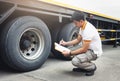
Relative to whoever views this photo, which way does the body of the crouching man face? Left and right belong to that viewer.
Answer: facing to the left of the viewer

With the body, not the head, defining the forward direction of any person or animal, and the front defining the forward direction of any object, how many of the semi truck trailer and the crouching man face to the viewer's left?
1

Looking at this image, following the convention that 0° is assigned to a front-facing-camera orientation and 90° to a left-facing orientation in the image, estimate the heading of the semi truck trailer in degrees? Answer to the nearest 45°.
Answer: approximately 225°
